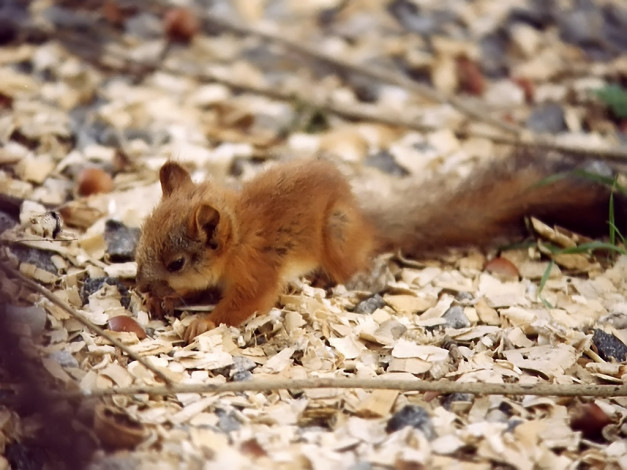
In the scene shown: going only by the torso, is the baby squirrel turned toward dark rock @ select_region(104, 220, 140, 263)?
yes

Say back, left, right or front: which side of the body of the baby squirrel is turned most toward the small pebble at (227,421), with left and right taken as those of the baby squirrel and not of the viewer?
left

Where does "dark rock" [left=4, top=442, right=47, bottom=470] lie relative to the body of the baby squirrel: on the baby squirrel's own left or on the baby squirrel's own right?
on the baby squirrel's own left

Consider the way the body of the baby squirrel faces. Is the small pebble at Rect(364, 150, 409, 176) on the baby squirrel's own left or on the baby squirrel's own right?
on the baby squirrel's own right

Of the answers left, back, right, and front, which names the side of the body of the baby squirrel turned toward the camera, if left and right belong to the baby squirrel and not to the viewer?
left

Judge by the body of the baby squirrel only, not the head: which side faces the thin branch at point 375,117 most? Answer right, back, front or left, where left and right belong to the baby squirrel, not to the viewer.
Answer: right

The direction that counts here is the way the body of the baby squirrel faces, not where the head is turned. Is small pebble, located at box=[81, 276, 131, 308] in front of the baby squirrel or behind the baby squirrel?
in front

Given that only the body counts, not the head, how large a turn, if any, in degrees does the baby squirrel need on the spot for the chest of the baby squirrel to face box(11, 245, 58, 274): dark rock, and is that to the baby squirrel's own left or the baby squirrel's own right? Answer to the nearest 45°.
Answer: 0° — it already faces it

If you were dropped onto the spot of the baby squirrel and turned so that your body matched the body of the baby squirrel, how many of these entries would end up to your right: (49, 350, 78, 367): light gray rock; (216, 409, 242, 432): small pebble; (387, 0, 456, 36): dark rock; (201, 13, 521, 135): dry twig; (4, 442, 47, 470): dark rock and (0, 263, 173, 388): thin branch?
2

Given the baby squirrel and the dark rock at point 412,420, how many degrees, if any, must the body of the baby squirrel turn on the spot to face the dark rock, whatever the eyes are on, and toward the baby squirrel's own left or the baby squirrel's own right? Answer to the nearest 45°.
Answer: approximately 90° to the baby squirrel's own left
